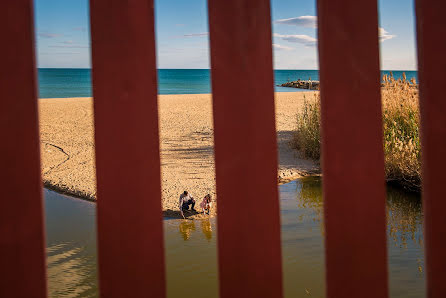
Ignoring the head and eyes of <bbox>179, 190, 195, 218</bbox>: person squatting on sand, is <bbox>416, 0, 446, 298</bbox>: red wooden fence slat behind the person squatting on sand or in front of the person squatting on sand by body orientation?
in front
